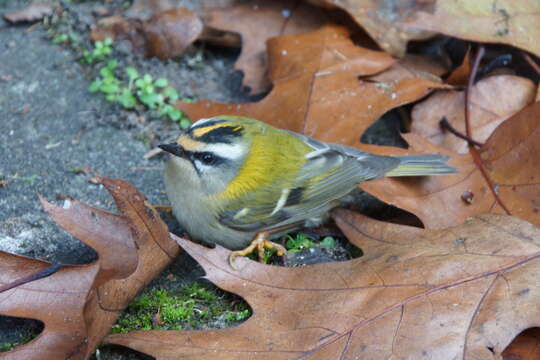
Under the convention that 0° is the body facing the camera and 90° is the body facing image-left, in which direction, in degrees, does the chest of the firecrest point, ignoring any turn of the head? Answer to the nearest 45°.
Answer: approximately 90°

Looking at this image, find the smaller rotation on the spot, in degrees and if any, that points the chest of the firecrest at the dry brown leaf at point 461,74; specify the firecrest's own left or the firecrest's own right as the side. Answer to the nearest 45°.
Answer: approximately 135° to the firecrest's own right

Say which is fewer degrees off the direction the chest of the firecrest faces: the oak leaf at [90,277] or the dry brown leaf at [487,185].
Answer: the oak leaf

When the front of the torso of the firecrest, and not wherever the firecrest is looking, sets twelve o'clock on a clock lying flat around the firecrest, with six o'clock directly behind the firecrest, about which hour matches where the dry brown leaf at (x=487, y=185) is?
The dry brown leaf is roughly at 6 o'clock from the firecrest.

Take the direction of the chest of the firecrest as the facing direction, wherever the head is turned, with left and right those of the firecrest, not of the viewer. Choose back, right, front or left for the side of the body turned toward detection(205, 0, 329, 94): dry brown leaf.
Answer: right

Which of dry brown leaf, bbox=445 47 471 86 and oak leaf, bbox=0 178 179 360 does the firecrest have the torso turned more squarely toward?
the oak leaf

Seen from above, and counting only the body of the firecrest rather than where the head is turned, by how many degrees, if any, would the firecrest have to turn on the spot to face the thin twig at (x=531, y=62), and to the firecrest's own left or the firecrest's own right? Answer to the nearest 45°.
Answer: approximately 135° to the firecrest's own right

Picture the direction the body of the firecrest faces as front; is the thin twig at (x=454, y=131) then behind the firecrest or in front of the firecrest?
behind

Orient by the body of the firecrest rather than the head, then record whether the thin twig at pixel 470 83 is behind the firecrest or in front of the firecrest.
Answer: behind

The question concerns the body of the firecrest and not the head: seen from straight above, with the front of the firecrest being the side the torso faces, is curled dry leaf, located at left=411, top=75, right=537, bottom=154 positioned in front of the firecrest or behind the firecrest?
behind

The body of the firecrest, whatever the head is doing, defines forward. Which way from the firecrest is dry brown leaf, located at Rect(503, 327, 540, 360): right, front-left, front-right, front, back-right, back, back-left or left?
back-left
